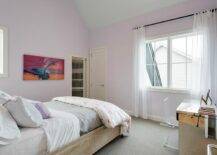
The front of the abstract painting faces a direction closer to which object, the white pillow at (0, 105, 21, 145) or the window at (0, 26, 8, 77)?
the white pillow

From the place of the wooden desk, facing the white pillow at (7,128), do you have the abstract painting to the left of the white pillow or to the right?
right

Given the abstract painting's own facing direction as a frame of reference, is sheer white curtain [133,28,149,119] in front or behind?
in front

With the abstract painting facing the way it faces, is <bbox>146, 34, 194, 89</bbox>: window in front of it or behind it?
in front

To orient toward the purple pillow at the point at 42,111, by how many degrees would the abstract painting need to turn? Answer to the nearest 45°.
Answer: approximately 45° to its right

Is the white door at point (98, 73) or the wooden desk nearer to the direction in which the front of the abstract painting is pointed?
the wooden desk

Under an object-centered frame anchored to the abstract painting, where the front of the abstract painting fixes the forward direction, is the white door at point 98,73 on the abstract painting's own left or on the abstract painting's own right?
on the abstract painting's own left

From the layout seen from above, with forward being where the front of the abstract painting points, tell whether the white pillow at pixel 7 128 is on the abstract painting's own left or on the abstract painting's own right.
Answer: on the abstract painting's own right

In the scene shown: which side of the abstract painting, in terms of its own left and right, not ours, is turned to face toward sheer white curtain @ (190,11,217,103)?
front

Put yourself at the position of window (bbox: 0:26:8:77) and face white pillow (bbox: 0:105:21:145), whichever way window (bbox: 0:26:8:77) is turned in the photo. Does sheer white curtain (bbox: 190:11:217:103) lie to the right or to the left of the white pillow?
left

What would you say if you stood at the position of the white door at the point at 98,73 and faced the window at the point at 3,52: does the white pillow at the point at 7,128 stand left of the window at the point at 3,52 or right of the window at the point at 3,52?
left

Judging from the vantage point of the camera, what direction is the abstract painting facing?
facing the viewer and to the right of the viewer

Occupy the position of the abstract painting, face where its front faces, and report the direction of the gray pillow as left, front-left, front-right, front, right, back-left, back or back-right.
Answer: front-right

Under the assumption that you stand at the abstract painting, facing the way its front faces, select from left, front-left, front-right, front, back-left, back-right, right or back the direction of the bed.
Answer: front-right
